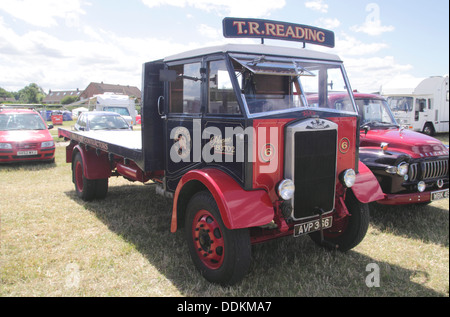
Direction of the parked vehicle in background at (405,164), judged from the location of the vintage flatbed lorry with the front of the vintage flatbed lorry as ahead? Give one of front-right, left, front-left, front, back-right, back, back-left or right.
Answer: left

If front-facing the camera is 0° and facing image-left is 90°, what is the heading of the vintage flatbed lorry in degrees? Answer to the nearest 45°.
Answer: approximately 315°

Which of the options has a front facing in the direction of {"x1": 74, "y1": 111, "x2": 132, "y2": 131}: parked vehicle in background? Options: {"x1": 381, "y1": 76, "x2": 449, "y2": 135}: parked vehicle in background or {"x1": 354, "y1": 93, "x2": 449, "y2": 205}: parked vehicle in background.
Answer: {"x1": 381, "y1": 76, "x2": 449, "y2": 135}: parked vehicle in background

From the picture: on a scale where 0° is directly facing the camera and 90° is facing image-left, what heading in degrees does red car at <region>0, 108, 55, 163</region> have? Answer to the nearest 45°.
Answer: approximately 0°

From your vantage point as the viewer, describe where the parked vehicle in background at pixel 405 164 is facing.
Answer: facing the viewer and to the right of the viewer

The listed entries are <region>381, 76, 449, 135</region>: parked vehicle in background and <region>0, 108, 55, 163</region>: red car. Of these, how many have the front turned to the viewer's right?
0

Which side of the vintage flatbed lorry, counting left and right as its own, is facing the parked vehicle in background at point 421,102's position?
left

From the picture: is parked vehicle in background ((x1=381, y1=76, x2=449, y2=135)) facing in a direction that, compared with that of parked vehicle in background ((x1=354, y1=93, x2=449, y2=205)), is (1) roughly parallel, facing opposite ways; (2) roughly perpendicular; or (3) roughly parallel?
roughly perpendicular

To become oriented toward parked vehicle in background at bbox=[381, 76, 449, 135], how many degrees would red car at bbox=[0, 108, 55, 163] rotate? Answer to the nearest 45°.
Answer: approximately 90° to its left

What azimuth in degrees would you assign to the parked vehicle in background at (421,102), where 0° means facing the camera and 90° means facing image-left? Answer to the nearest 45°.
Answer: approximately 45°

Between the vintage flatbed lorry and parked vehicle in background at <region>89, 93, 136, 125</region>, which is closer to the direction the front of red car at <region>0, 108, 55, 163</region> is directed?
the vintage flatbed lorry

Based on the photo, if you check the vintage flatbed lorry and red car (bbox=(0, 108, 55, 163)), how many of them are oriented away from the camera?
0
